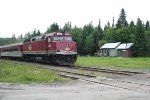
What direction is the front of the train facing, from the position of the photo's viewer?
facing the viewer and to the right of the viewer
